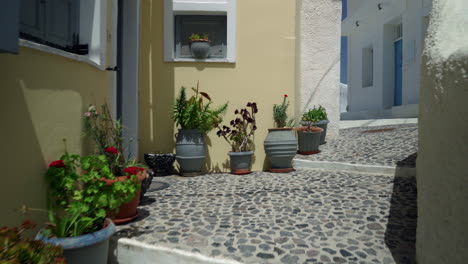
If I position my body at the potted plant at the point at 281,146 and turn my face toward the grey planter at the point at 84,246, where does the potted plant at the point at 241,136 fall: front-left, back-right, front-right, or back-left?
front-right

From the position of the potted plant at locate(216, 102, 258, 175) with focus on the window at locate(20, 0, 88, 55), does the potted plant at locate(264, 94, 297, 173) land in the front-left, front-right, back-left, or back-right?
back-left

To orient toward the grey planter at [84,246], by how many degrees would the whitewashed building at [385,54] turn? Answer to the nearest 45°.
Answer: approximately 45° to its left

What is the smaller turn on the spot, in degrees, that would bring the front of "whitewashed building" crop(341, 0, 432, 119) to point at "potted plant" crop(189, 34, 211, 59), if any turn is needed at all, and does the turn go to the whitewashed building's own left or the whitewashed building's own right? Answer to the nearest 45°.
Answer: approximately 45° to the whitewashed building's own left

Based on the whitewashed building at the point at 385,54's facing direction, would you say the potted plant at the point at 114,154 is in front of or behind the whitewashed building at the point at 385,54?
in front

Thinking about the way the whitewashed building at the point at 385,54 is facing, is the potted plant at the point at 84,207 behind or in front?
in front

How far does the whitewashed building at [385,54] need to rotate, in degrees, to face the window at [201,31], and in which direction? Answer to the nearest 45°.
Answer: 0° — it already faces it

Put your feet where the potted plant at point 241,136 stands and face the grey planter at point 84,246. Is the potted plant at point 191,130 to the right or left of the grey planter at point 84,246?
right

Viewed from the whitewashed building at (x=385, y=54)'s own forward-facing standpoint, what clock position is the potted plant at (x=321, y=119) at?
The potted plant is roughly at 11 o'clock from the whitewashed building.

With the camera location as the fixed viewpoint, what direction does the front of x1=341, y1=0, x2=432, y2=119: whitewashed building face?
facing the viewer and to the left of the viewer

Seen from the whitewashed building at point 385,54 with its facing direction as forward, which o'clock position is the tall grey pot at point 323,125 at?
The tall grey pot is roughly at 11 o'clock from the whitewashed building.

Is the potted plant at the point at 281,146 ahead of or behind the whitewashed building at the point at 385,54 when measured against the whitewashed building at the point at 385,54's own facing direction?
ahead
